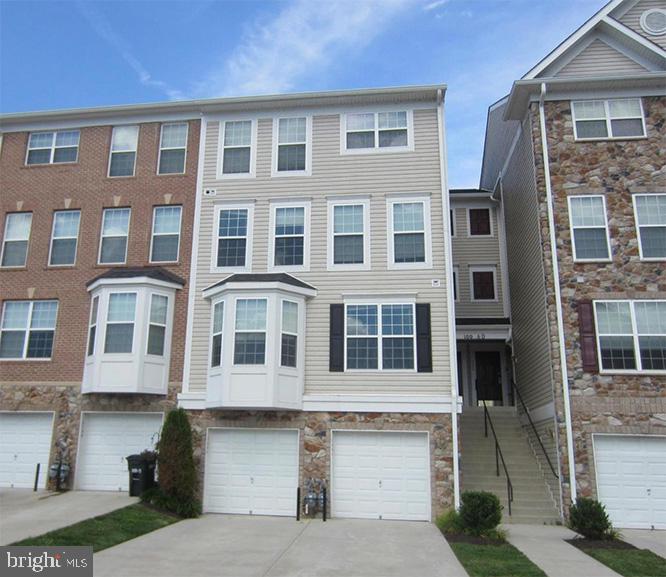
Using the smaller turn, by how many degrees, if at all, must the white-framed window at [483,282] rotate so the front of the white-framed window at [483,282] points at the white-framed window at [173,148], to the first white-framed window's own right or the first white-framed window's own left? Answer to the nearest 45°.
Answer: approximately 45° to the first white-framed window's own right

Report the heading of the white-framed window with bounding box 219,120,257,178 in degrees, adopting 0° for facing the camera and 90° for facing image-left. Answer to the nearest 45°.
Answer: approximately 0°

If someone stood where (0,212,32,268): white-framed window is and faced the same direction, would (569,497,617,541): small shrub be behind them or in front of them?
in front

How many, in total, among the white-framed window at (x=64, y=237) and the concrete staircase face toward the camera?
2

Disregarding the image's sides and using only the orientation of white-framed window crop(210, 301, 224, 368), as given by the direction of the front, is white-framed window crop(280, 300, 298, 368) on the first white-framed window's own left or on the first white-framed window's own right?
on the first white-framed window's own left

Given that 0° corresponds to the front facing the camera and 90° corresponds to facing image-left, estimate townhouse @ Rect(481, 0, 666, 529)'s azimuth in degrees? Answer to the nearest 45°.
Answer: approximately 0°

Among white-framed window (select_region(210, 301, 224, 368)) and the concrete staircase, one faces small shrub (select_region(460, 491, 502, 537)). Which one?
the concrete staircase
